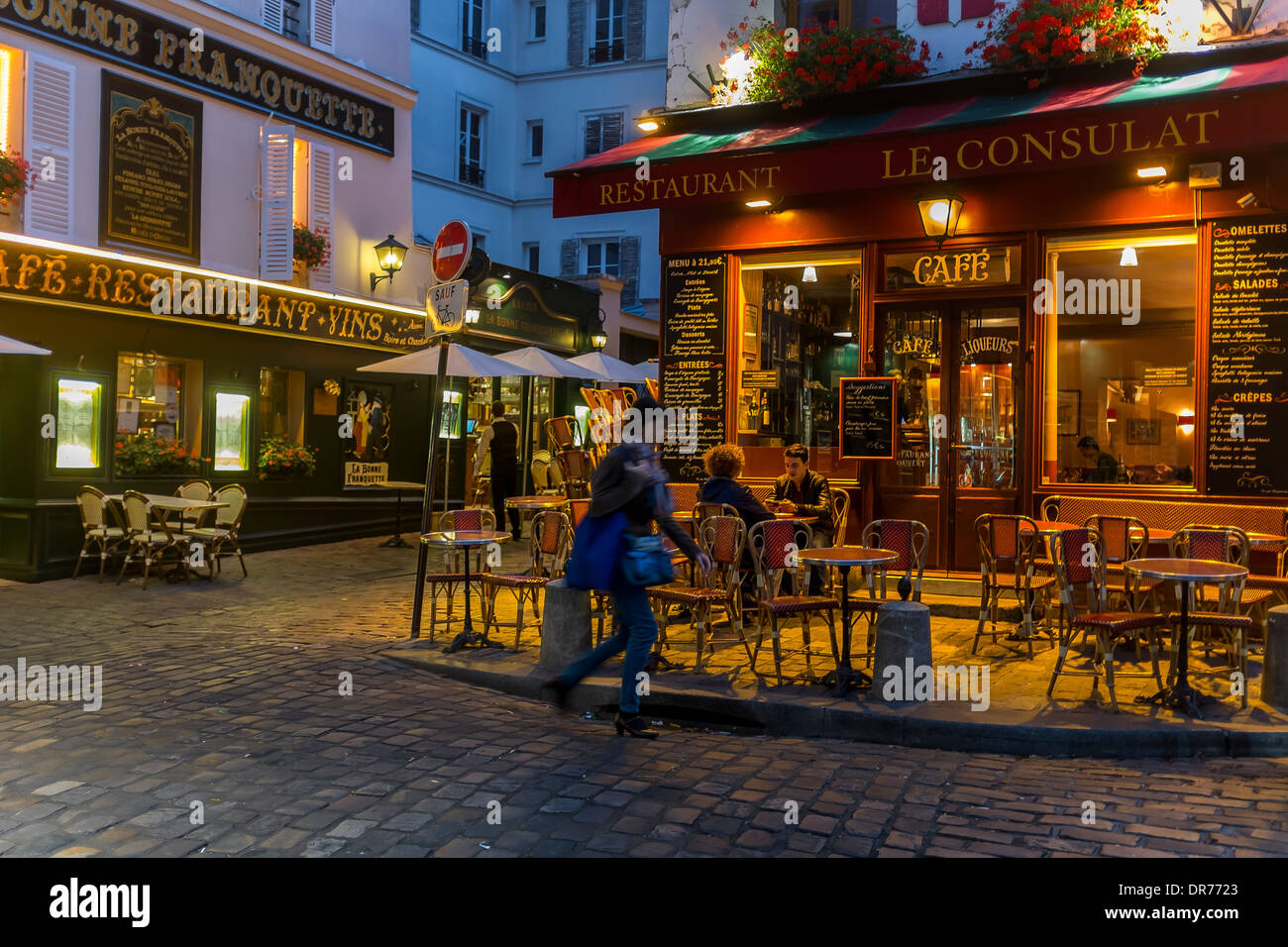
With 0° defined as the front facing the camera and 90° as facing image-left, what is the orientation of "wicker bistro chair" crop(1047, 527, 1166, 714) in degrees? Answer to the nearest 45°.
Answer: approximately 315°

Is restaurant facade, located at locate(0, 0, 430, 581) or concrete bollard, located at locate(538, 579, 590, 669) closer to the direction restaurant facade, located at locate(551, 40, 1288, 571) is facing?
the concrete bollard

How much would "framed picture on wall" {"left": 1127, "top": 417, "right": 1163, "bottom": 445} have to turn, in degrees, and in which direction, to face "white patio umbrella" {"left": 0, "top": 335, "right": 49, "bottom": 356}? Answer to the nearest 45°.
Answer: approximately 45° to its right

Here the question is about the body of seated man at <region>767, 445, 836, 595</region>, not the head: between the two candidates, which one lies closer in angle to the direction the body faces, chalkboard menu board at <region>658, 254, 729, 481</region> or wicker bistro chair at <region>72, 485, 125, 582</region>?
the wicker bistro chair

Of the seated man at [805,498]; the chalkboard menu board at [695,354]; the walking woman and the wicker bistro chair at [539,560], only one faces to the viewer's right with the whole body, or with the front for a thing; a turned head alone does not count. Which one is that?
the walking woman

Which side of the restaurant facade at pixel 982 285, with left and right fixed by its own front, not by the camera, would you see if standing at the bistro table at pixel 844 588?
front

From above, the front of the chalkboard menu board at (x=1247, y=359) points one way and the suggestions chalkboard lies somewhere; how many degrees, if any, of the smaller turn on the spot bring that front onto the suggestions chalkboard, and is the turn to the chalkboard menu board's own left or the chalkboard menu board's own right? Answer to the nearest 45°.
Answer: approximately 90° to the chalkboard menu board's own right

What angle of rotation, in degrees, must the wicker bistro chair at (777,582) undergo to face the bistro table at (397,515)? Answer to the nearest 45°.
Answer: approximately 180°

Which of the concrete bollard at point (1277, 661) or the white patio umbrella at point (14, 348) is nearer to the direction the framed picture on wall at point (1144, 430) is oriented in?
the concrete bollard
